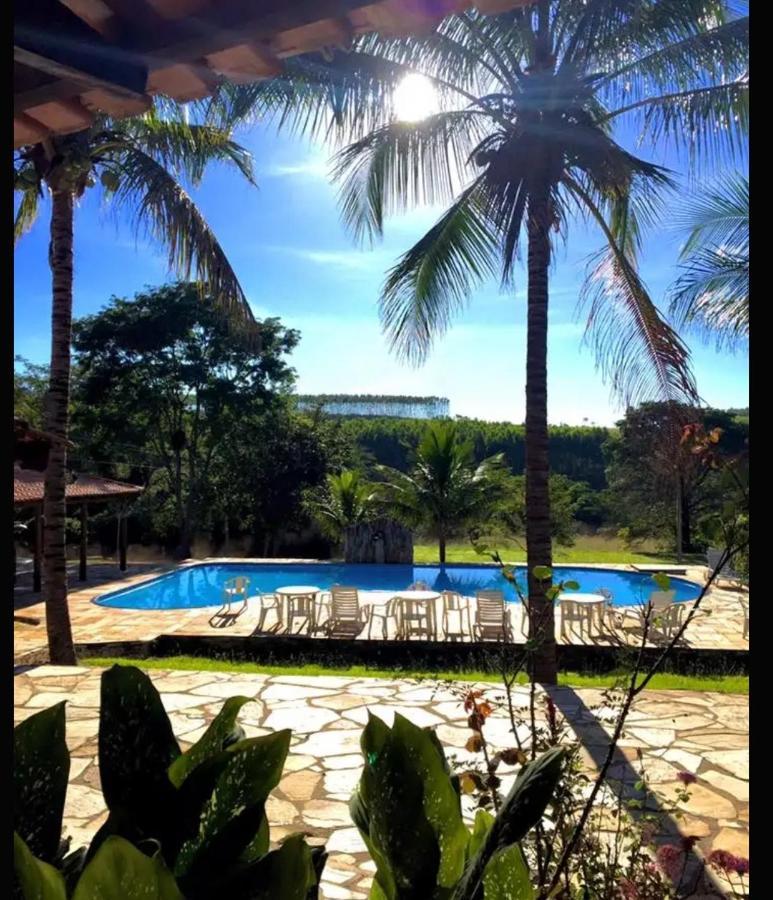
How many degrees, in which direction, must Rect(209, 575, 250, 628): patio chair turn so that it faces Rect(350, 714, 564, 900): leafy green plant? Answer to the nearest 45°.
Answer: approximately 45° to its left

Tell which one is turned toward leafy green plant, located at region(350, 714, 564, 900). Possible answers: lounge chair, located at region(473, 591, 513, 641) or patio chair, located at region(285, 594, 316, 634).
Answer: lounge chair, located at region(473, 591, 513, 641)

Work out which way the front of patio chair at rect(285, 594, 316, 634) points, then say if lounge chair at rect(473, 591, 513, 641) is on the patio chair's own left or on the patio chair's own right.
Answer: on the patio chair's own right

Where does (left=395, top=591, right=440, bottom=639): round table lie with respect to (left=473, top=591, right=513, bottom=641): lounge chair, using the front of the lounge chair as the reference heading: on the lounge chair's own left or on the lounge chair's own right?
on the lounge chair's own right

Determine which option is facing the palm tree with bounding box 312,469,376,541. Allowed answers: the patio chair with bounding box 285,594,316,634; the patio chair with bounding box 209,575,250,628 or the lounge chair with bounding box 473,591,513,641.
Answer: the patio chair with bounding box 285,594,316,634

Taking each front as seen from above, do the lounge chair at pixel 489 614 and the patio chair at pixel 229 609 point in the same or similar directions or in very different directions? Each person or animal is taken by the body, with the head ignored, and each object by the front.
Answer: same or similar directions

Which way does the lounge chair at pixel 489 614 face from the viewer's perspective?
toward the camera
